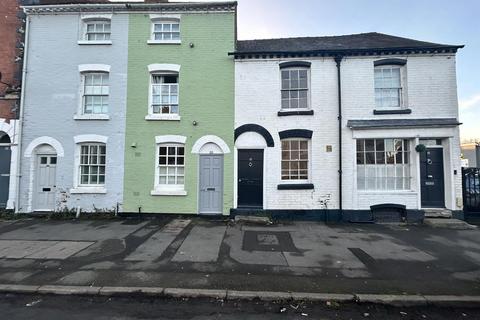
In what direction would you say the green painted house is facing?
toward the camera

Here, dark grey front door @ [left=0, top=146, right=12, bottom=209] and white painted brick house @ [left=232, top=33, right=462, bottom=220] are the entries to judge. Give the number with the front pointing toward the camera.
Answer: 2

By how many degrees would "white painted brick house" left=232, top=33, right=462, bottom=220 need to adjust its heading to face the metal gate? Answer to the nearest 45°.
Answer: approximately 135° to its left

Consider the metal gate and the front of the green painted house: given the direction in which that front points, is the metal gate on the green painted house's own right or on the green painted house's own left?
on the green painted house's own left

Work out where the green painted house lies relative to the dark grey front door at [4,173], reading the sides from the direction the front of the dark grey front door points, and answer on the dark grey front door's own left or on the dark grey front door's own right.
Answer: on the dark grey front door's own left

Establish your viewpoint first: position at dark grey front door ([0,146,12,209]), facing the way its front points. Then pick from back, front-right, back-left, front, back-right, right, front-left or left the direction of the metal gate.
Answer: front-left

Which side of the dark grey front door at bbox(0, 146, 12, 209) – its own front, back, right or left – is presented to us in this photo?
front

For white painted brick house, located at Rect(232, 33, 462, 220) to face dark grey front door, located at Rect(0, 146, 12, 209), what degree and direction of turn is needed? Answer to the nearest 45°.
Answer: approximately 90° to its right

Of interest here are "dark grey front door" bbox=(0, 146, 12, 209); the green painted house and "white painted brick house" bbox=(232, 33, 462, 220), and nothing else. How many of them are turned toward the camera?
3

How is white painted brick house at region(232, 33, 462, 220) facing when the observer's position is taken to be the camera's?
facing the viewer

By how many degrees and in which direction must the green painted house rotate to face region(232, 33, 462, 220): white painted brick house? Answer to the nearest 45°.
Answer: approximately 90° to its left
